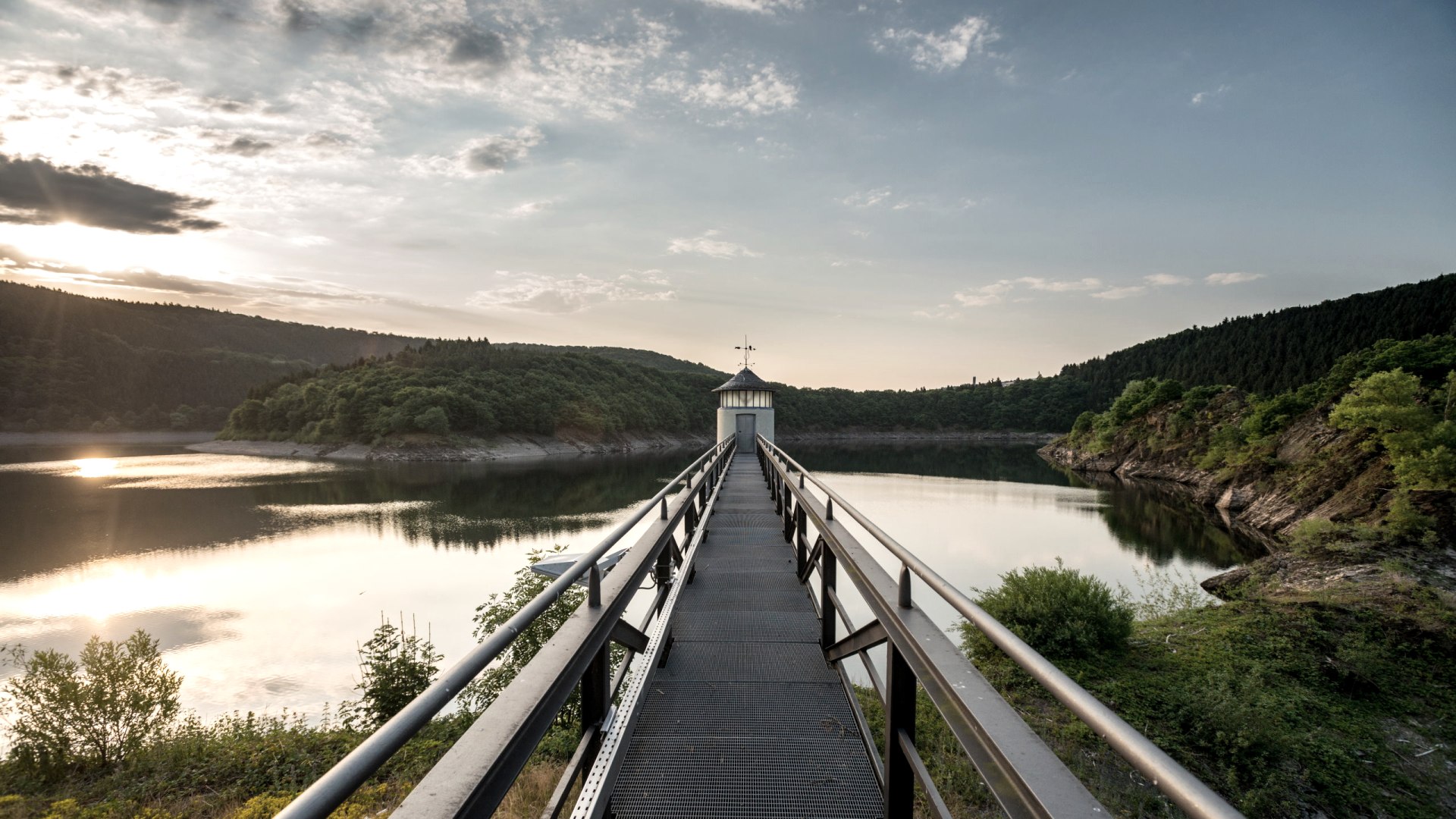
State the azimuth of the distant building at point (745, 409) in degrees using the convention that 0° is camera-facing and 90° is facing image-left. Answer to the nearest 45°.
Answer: approximately 0°

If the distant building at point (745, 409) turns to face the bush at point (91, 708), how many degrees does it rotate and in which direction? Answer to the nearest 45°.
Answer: approximately 45° to its right

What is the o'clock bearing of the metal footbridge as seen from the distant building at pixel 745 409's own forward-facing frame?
The metal footbridge is roughly at 12 o'clock from the distant building.
